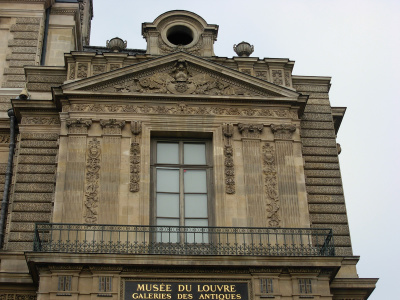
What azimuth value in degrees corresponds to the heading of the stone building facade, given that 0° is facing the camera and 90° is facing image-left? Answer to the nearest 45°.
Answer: approximately 0°
